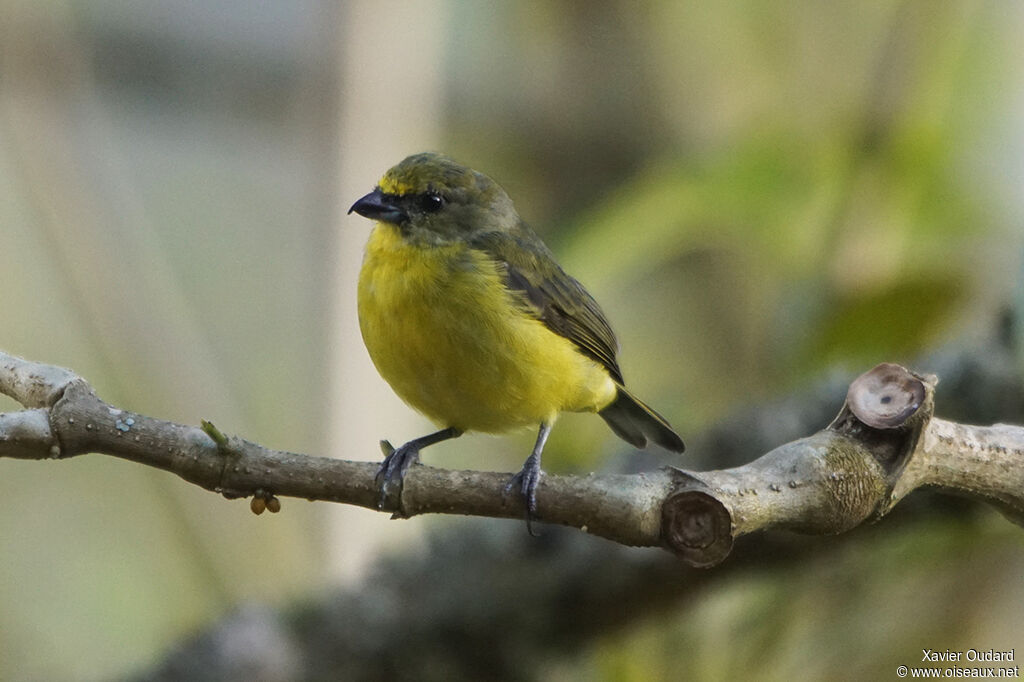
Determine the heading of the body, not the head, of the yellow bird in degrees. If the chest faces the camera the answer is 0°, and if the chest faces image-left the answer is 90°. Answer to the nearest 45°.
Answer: approximately 45°
